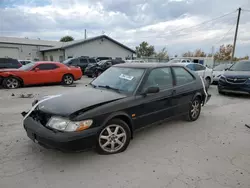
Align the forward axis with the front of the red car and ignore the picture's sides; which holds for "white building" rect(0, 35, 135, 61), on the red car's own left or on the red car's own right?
on the red car's own right

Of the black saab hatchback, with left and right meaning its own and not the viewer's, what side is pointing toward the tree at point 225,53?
back

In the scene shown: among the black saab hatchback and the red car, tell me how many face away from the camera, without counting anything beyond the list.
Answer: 0

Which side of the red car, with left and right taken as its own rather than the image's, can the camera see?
left

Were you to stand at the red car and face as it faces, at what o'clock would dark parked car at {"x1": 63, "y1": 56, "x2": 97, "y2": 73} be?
The dark parked car is roughly at 4 o'clock from the red car.

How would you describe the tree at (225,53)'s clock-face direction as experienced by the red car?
The tree is roughly at 5 o'clock from the red car.

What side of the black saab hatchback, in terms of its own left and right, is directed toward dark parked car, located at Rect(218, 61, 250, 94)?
back

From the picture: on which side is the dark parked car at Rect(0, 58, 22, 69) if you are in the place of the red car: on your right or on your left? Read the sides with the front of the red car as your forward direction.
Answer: on your right

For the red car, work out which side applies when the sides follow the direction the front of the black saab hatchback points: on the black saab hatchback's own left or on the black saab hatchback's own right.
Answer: on the black saab hatchback's own right

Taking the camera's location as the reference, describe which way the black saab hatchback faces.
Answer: facing the viewer and to the left of the viewer

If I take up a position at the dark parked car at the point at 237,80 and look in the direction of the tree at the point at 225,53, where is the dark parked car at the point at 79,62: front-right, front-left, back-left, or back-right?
front-left

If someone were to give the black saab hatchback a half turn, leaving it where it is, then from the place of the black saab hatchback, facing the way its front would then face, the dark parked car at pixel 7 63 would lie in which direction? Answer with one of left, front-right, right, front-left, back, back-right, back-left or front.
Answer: left

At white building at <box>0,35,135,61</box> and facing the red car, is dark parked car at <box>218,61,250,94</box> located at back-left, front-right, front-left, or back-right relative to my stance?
front-left
